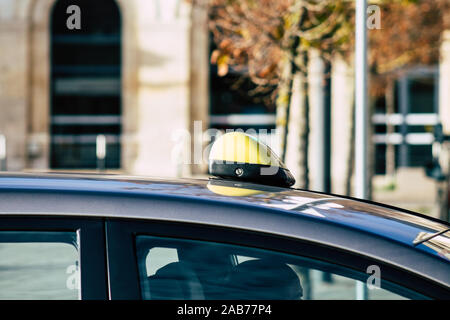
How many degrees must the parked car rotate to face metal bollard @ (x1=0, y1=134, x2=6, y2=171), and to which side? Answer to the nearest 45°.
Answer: approximately 90° to its left

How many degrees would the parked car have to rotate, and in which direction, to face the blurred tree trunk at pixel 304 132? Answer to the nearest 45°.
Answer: approximately 90° to its left

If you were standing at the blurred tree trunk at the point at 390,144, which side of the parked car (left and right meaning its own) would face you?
left

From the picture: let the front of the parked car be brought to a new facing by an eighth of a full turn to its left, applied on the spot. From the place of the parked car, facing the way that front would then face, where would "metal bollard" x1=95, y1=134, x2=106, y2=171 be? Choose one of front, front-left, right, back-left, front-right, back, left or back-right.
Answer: front-left
